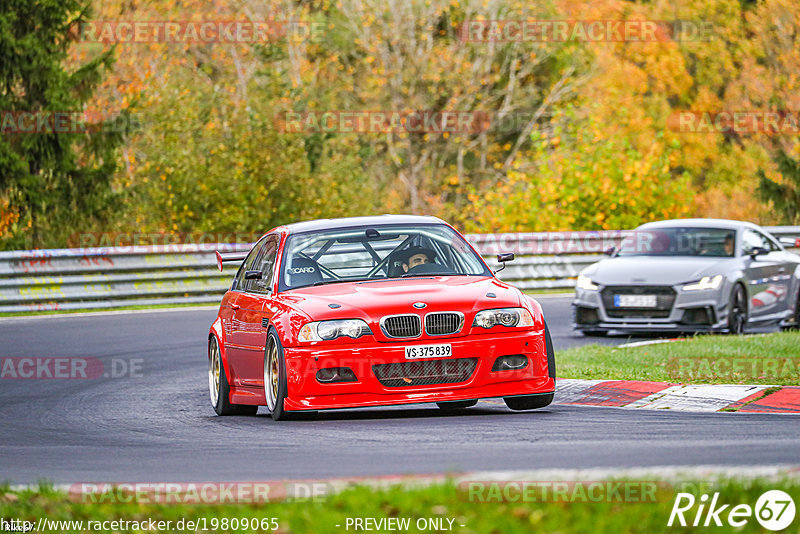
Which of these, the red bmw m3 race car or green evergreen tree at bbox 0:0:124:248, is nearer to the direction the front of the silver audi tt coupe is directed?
the red bmw m3 race car

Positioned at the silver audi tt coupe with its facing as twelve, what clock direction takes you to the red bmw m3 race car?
The red bmw m3 race car is roughly at 11 o'clock from the silver audi tt coupe.

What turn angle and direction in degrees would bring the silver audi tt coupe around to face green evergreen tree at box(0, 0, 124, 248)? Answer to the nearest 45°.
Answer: approximately 90° to its right

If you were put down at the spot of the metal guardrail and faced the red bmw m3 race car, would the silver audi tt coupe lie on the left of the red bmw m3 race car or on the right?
left

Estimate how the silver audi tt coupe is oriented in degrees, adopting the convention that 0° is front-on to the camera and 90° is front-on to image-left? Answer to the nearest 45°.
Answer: approximately 45°

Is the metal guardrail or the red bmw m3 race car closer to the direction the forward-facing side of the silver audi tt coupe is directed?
the red bmw m3 race car
